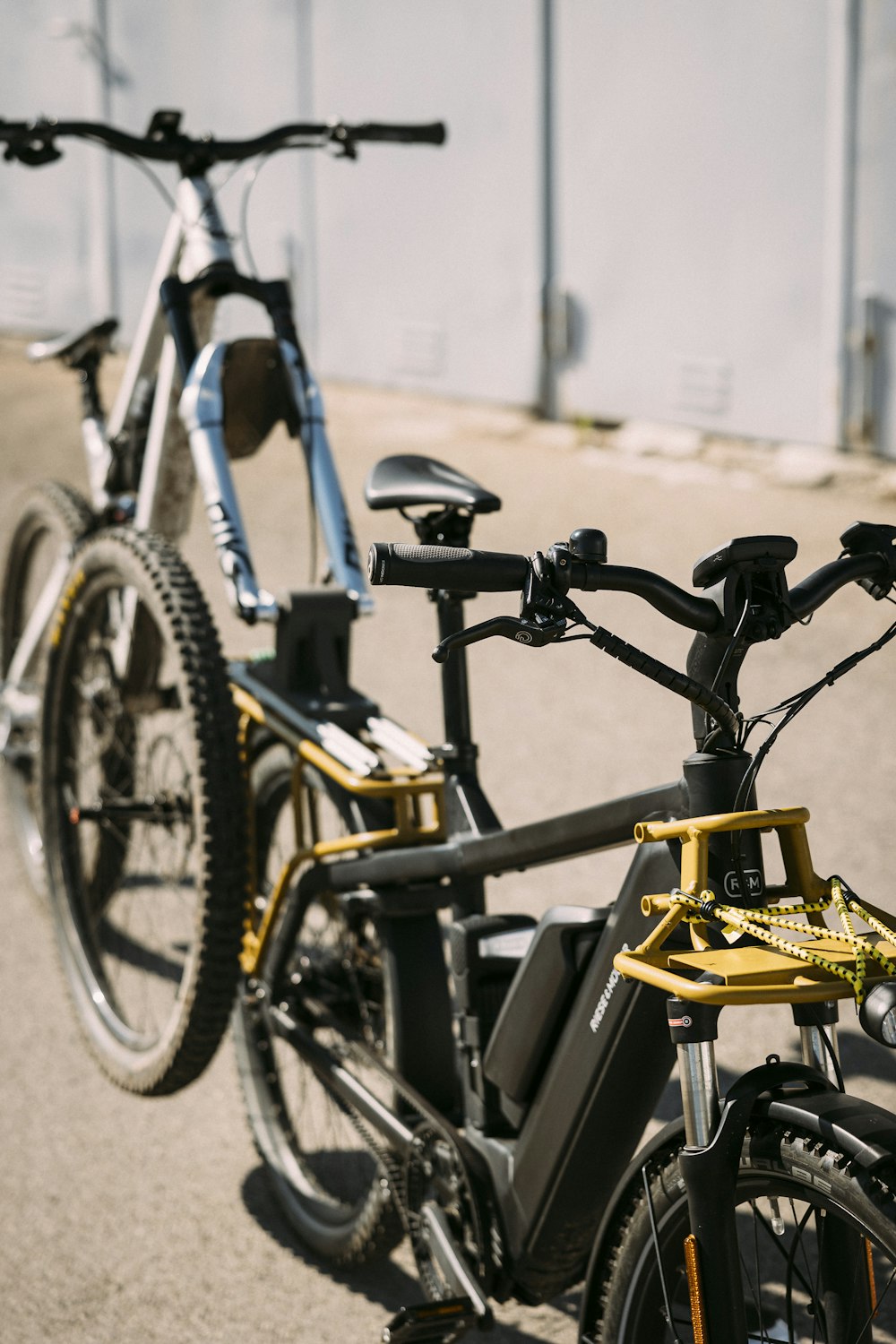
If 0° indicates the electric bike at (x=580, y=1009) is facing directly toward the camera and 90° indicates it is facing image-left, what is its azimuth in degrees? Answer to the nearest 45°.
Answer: approximately 315°

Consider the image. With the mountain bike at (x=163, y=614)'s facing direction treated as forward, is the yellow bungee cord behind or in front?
in front

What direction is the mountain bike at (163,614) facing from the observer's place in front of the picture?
facing the viewer and to the right of the viewer
